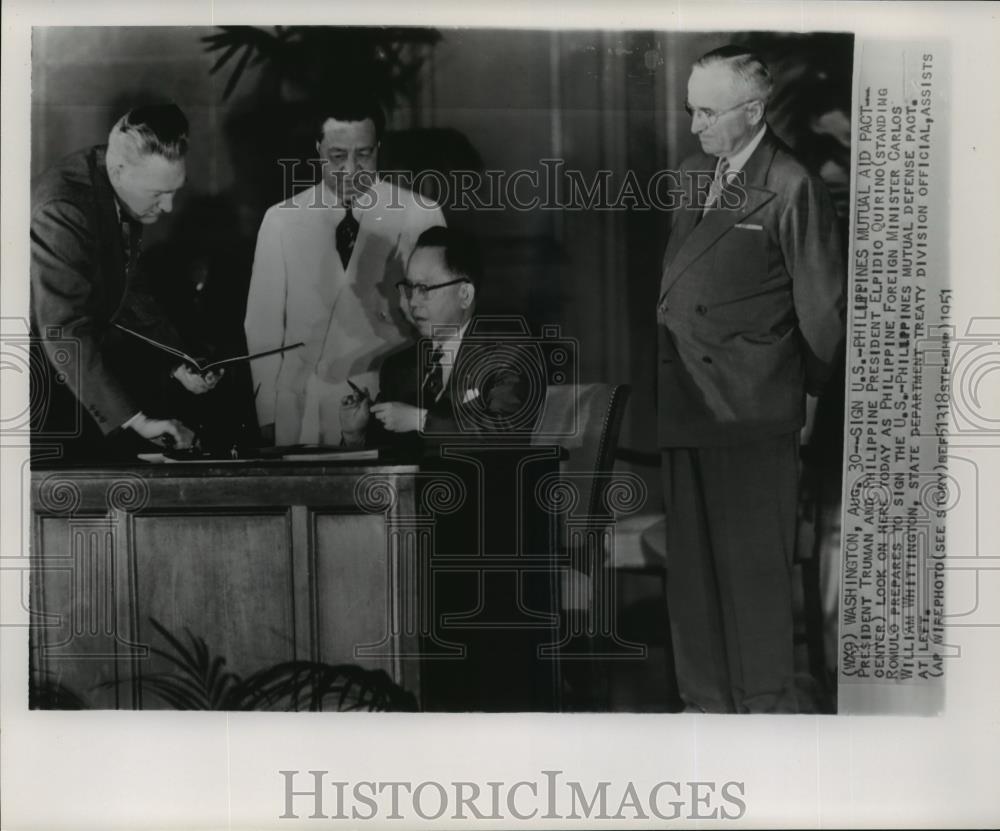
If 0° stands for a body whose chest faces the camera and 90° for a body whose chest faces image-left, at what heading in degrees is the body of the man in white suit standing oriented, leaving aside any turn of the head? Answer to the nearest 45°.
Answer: approximately 0°

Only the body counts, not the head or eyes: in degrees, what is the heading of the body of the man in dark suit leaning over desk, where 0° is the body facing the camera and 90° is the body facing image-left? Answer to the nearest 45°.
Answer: approximately 270°
